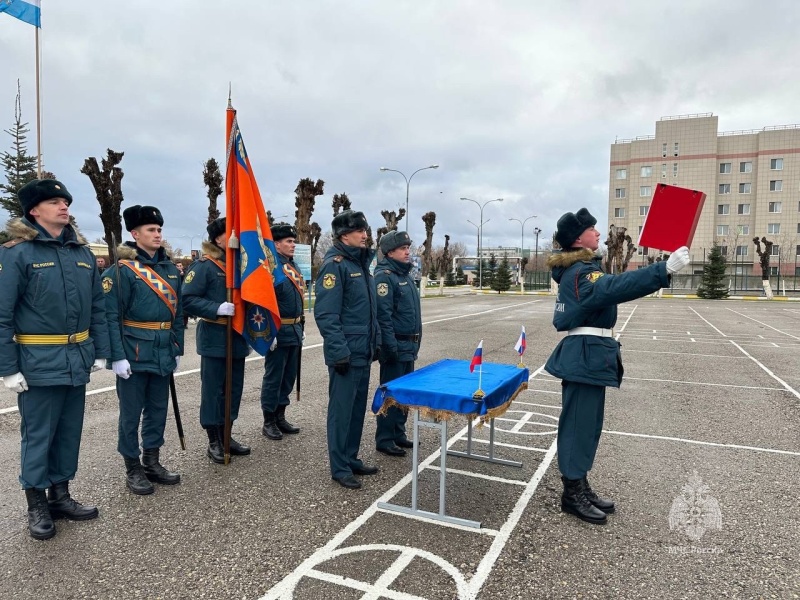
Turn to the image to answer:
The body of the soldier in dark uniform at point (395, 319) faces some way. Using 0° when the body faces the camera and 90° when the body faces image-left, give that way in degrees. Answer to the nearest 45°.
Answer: approximately 315°

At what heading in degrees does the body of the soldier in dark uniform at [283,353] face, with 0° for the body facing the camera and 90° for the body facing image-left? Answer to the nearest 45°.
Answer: approximately 315°

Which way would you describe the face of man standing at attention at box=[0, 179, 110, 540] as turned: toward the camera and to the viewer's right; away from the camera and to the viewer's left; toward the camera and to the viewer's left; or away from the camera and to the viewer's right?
toward the camera and to the viewer's right

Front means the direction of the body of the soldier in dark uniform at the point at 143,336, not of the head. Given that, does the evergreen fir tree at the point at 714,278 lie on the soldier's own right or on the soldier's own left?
on the soldier's own left

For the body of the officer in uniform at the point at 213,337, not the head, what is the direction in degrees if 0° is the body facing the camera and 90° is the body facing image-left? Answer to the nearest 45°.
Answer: approximately 315°

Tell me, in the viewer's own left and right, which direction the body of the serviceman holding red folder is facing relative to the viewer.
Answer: facing to the right of the viewer

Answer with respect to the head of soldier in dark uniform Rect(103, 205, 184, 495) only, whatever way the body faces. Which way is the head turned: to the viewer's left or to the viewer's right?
to the viewer's right

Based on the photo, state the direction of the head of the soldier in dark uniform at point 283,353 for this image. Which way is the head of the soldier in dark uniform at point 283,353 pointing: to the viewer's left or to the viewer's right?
to the viewer's right

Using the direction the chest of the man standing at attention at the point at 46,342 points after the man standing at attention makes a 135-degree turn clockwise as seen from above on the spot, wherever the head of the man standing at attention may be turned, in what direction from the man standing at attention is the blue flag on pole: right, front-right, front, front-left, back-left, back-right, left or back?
right

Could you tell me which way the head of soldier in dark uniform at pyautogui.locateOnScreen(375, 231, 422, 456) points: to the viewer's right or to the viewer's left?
to the viewer's right

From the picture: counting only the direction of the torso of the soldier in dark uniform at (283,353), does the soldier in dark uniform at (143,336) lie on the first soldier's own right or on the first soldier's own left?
on the first soldier's own right

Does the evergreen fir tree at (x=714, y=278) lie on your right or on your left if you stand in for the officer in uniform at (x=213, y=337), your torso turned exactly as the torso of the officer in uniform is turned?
on your left
